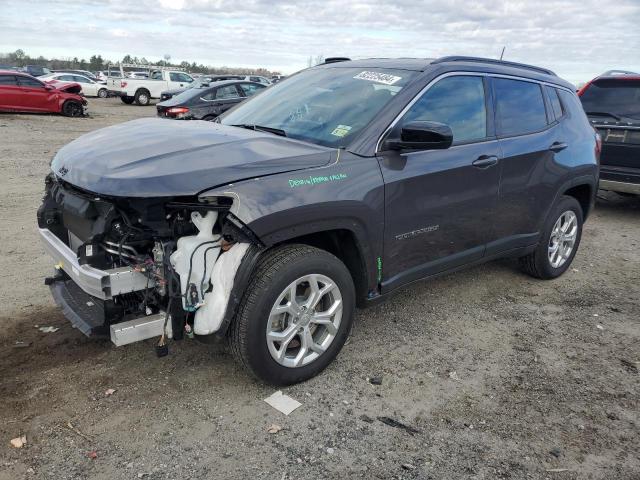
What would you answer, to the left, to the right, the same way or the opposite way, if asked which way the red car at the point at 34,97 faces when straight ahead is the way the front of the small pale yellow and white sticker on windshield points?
the opposite way

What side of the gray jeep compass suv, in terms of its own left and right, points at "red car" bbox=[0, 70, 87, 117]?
right

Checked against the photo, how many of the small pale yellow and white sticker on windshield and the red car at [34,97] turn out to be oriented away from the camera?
0

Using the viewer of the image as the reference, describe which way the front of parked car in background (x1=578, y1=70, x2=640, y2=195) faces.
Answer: facing away from the viewer

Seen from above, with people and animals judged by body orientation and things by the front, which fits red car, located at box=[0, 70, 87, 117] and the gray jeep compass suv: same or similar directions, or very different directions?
very different directions

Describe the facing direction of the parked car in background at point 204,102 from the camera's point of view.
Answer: facing away from the viewer and to the right of the viewer

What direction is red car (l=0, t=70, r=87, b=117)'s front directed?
to the viewer's right

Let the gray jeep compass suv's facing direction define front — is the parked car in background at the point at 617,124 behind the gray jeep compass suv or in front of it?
behind

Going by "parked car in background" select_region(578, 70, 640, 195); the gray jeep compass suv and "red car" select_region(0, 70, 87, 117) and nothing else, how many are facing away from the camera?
1

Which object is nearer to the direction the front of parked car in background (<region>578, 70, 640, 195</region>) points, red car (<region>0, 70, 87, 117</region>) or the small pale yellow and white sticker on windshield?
the red car

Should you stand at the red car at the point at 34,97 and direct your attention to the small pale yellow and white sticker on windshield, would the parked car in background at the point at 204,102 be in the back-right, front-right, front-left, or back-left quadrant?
front-left

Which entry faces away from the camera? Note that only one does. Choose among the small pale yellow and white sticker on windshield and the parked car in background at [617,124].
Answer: the parked car in background

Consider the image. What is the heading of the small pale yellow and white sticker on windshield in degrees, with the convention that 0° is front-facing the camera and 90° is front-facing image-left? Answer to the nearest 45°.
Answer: approximately 45°
